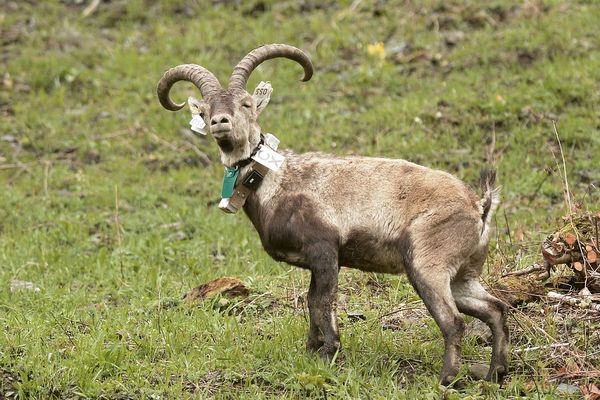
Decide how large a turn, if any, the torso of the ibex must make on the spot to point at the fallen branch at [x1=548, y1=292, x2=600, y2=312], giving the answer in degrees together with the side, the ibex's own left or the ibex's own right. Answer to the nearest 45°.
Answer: approximately 180°

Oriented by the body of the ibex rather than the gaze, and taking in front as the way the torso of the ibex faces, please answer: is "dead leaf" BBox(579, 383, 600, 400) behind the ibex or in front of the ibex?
behind

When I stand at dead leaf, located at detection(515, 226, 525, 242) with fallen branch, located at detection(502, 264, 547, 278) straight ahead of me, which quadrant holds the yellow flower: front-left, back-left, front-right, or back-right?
back-right

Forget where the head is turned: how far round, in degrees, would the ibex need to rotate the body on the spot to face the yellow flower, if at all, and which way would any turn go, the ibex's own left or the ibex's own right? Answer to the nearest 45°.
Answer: approximately 90° to the ibex's own right

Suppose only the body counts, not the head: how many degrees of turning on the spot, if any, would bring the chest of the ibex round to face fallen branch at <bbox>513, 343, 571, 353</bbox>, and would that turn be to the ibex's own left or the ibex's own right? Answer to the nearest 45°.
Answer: approximately 180°

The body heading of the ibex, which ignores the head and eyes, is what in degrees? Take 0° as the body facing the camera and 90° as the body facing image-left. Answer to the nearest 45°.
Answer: approximately 90°

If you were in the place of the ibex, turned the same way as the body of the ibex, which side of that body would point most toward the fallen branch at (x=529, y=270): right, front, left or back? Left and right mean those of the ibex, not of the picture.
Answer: back

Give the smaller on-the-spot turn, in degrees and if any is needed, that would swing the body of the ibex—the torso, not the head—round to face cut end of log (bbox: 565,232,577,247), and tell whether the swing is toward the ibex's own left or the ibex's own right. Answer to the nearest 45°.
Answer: approximately 180°
